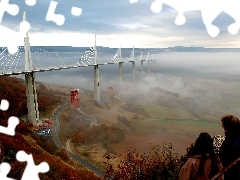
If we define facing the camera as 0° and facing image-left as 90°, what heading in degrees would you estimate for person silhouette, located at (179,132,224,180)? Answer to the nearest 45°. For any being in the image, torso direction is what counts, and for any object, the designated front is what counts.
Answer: approximately 180°

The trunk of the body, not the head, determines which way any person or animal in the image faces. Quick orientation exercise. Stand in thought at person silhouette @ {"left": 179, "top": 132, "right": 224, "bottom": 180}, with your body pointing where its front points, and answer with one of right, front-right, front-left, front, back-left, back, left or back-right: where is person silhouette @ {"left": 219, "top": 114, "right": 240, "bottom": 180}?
front-right
